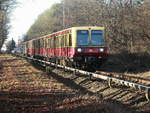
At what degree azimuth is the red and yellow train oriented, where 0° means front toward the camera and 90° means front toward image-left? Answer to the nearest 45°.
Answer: approximately 315°
